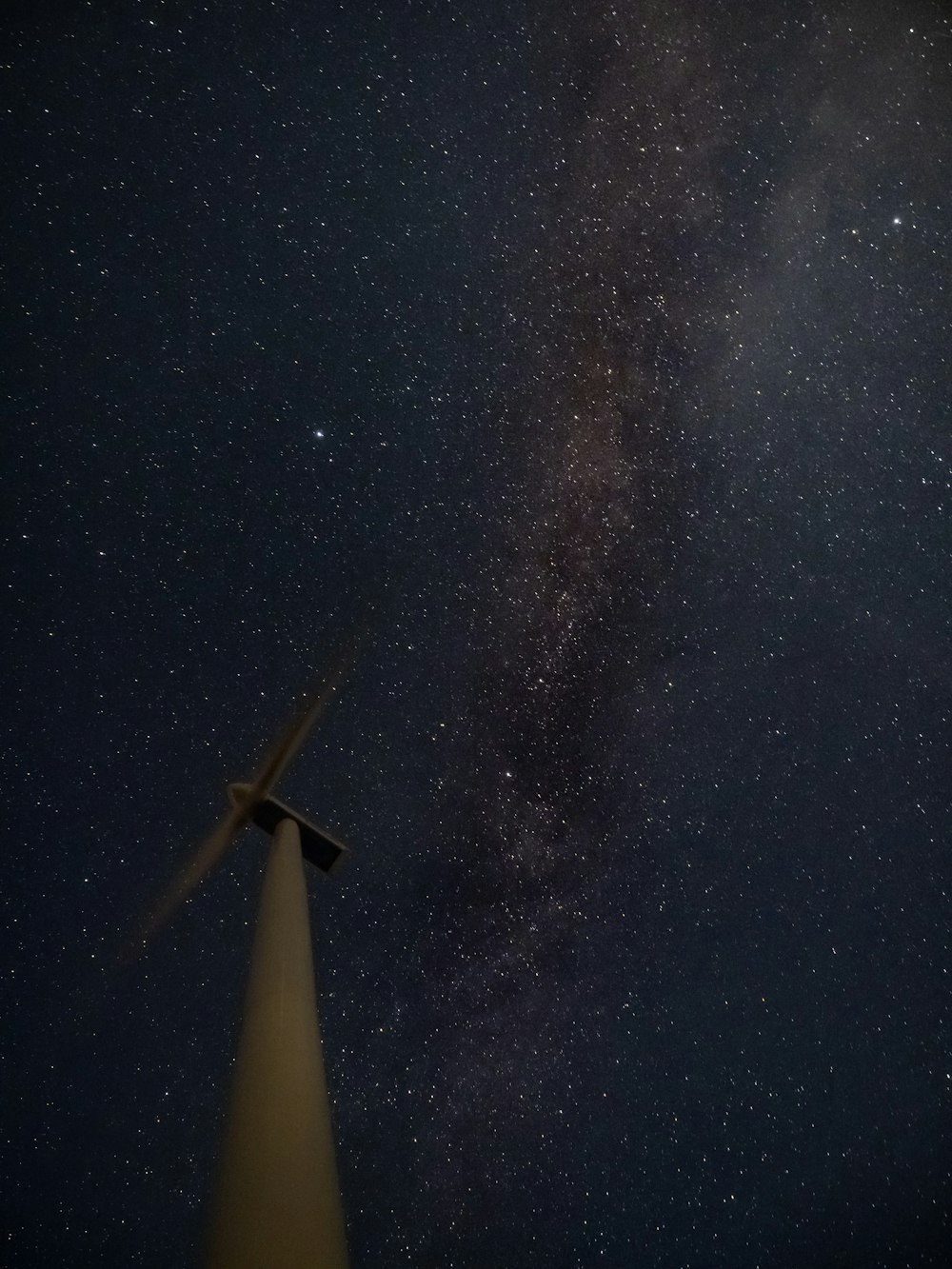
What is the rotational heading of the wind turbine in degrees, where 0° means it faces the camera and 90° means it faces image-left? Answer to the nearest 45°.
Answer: approximately 45°
